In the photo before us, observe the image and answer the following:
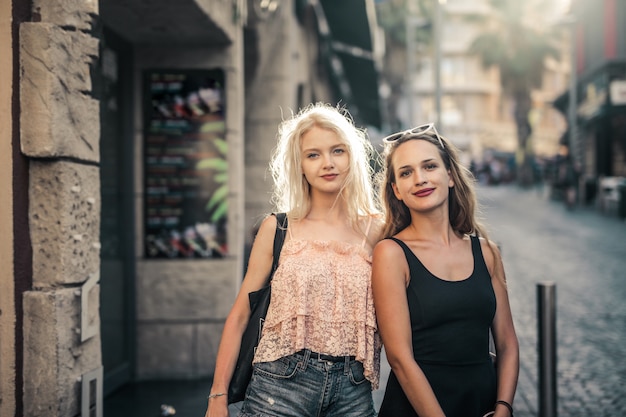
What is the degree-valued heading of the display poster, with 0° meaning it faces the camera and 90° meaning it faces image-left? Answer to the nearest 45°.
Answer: approximately 0°

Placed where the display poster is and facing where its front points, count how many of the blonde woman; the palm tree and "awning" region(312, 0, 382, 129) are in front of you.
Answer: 1

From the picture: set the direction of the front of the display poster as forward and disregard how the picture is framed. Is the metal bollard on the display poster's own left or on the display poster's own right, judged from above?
on the display poster's own left

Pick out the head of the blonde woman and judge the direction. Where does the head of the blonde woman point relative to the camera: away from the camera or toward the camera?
toward the camera

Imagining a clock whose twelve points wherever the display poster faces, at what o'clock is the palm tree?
The palm tree is roughly at 7 o'clock from the display poster.

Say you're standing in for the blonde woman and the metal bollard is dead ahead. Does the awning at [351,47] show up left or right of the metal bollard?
left

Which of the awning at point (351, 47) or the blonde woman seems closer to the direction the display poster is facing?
the blonde woman

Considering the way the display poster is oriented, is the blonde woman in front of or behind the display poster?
in front

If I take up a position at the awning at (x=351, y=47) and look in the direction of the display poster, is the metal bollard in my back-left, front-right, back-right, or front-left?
front-left

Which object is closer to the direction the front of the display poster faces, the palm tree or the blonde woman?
the blonde woman

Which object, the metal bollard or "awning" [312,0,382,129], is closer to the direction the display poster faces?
the metal bollard

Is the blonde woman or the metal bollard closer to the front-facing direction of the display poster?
the blonde woman
